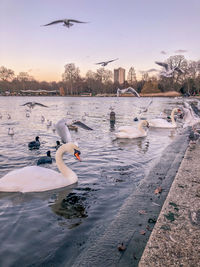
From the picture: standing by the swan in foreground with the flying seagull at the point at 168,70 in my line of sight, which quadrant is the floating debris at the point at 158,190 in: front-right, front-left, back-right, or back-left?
front-right

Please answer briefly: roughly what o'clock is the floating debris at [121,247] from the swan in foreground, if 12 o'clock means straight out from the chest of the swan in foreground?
The floating debris is roughly at 2 o'clock from the swan in foreground.

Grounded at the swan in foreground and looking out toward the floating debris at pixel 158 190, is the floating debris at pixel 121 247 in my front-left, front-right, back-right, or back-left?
front-right

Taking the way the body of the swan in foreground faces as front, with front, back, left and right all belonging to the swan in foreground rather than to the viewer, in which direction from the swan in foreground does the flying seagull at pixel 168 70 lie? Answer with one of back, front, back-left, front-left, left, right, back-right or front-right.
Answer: front-left

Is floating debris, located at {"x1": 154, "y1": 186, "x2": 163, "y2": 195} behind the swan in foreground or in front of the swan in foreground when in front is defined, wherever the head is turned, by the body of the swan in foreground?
in front

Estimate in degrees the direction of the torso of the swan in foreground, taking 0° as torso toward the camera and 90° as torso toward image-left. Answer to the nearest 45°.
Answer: approximately 270°
